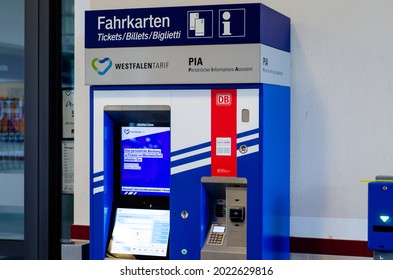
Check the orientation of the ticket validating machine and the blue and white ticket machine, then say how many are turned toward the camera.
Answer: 2

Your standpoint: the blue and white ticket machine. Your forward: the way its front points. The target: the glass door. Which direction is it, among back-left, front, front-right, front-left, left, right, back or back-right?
back-right

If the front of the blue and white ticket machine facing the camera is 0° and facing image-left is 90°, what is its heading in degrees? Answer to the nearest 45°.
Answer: approximately 0°

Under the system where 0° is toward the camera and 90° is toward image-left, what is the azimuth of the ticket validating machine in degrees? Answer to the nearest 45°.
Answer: approximately 0°
